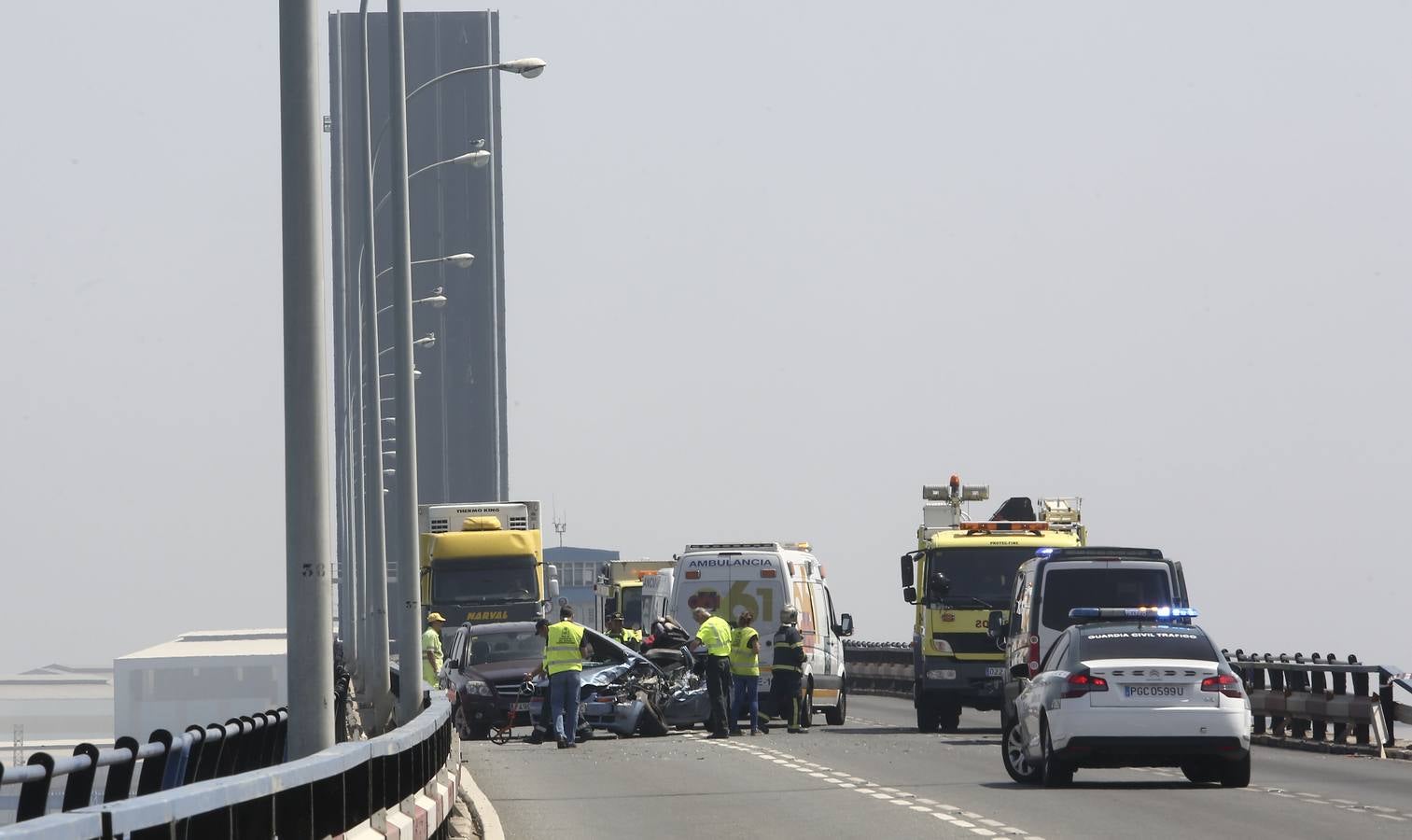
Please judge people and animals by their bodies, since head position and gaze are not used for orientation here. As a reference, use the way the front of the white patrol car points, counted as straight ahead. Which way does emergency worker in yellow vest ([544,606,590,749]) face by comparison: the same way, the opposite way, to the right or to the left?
the same way

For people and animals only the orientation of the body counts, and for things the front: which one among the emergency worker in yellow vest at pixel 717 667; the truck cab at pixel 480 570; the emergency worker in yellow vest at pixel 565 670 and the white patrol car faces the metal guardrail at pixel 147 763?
the truck cab

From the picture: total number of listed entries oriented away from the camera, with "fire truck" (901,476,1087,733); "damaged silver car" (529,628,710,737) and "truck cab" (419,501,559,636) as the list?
0

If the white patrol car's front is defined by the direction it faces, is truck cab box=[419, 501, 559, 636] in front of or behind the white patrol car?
in front

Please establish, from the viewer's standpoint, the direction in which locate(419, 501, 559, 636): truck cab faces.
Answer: facing the viewer

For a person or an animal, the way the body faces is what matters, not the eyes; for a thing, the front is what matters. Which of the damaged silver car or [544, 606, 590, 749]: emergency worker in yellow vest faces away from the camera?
the emergency worker in yellow vest

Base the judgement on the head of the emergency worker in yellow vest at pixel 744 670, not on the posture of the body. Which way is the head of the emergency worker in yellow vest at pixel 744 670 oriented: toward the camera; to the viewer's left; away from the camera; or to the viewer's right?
away from the camera

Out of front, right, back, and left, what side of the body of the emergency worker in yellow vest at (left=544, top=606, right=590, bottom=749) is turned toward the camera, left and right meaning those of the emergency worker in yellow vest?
back

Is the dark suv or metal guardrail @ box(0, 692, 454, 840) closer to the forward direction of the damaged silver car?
the metal guardrail

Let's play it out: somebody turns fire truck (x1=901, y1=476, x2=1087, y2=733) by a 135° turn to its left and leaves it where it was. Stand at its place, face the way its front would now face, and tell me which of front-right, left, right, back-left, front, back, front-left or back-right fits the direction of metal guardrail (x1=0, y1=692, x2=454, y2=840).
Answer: back-right

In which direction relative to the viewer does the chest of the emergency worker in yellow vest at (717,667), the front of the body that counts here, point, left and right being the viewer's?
facing away from the viewer and to the left of the viewer

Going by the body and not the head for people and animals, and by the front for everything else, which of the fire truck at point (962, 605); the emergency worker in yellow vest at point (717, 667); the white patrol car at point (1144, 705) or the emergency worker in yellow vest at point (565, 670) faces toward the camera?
the fire truck

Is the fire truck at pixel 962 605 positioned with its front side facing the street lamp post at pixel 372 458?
no

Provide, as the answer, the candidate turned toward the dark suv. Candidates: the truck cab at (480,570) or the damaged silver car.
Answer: the truck cab

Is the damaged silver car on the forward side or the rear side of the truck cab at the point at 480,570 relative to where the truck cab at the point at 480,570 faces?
on the forward side

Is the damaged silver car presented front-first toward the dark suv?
no

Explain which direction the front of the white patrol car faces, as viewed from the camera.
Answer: facing away from the viewer

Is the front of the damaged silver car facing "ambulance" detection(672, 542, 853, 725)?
no
